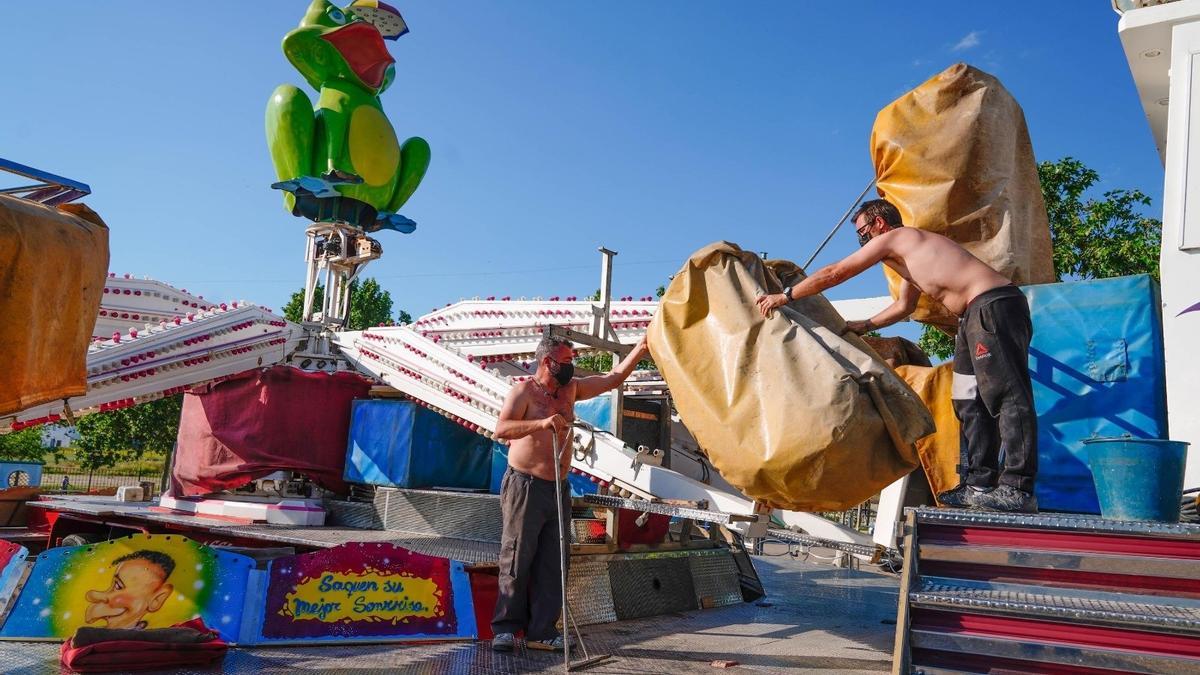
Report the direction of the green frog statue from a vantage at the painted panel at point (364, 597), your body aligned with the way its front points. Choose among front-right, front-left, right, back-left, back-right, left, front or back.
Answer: back

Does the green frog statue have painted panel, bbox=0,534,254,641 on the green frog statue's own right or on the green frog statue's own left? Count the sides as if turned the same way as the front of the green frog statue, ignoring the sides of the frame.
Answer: on the green frog statue's own right

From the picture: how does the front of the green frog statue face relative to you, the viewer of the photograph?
facing the viewer and to the right of the viewer

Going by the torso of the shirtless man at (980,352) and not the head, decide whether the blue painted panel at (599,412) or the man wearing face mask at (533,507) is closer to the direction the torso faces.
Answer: the man wearing face mask

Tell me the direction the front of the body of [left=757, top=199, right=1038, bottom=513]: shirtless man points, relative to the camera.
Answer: to the viewer's left

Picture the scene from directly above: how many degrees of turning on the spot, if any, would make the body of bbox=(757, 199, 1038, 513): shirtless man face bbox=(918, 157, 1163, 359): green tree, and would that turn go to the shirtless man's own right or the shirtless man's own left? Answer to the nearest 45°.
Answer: approximately 90° to the shirtless man's own right

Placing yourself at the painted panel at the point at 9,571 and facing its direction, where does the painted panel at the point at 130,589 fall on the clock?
the painted panel at the point at 130,589 is roughly at 10 o'clock from the painted panel at the point at 9,571.

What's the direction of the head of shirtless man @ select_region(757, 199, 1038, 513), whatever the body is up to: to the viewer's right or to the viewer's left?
to the viewer's left

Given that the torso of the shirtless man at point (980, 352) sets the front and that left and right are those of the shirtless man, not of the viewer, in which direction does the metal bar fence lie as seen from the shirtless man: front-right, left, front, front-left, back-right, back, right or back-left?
front-right

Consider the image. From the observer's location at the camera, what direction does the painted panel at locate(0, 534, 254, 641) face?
facing the viewer

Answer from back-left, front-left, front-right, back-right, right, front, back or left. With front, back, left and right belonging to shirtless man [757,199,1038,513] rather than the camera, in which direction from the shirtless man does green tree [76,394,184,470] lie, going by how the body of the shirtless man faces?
front-right

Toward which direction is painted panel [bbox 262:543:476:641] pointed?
toward the camera

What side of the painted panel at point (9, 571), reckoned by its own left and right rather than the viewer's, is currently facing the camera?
front

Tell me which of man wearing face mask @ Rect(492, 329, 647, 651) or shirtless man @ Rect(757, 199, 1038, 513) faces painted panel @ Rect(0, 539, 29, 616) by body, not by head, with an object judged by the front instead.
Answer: the shirtless man

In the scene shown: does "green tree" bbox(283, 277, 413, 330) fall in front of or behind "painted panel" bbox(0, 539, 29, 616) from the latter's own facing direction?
behind

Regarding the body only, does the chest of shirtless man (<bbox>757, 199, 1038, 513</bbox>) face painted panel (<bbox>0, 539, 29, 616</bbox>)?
yes
